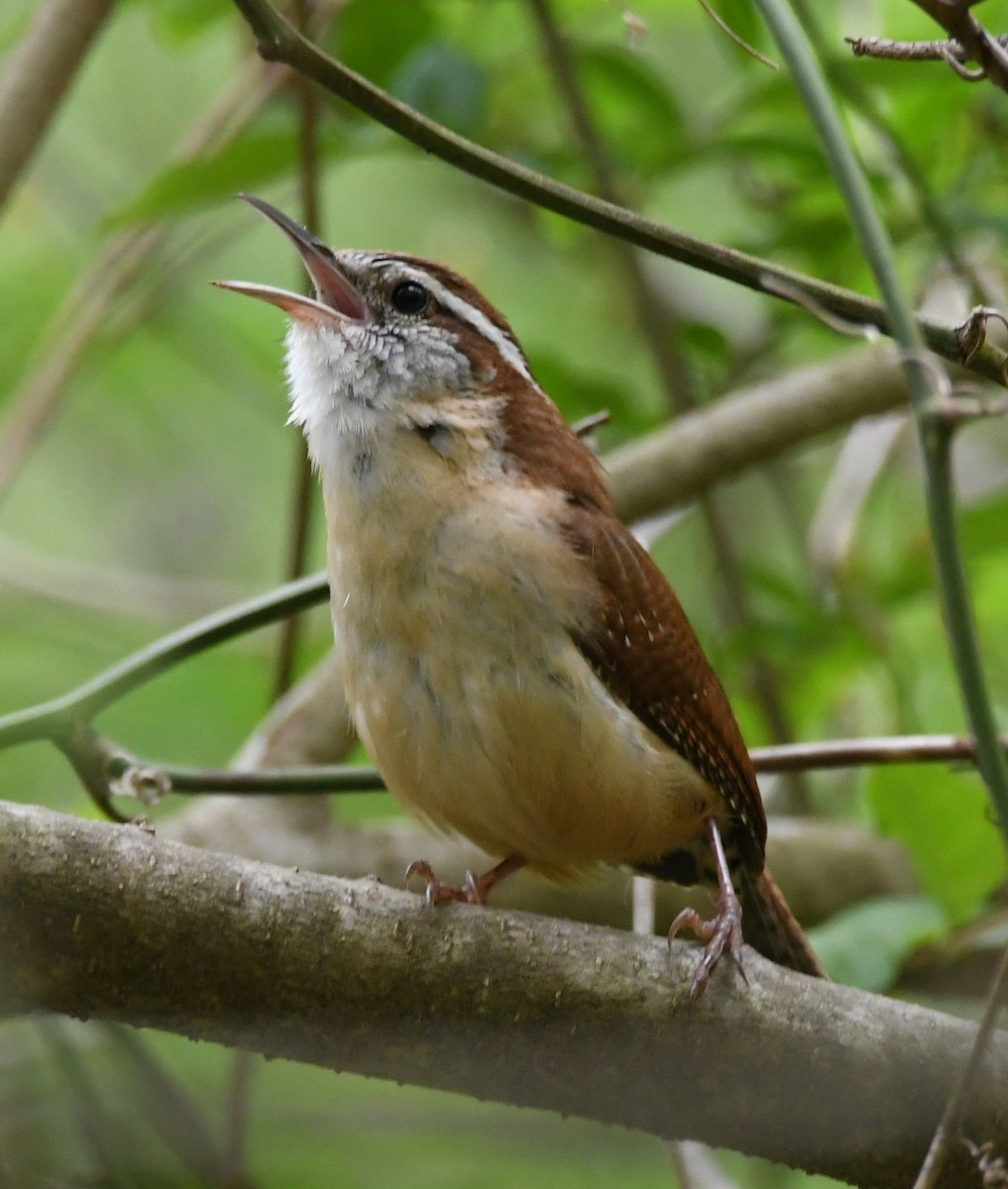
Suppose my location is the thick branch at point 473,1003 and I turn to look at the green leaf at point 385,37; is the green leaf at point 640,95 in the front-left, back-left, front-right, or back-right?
front-right

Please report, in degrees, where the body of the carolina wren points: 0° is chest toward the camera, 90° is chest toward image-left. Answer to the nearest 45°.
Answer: approximately 45°

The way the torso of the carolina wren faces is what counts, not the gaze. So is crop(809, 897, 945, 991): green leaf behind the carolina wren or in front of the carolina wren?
behind

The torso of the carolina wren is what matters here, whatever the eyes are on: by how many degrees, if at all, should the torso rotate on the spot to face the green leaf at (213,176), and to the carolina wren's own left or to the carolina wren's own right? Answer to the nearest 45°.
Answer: approximately 90° to the carolina wren's own right
